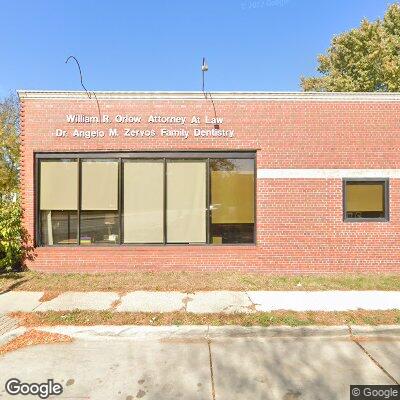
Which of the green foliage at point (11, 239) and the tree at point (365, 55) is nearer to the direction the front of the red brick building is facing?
the green foliage

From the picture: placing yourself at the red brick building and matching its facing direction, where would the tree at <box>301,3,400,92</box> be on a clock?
The tree is roughly at 7 o'clock from the red brick building.

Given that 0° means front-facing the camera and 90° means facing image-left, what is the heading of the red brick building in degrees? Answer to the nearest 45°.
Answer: approximately 0°

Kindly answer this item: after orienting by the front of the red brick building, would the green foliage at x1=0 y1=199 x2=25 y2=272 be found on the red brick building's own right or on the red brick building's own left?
on the red brick building's own right

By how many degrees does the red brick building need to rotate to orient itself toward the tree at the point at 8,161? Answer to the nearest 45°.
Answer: approximately 135° to its right
